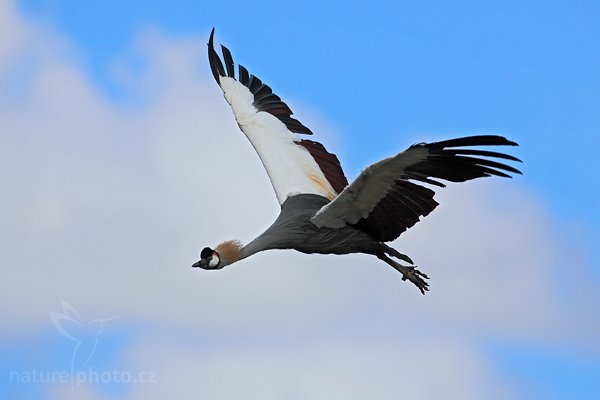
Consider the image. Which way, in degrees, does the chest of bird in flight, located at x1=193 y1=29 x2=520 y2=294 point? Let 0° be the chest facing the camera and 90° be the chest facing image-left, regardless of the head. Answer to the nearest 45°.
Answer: approximately 90°
